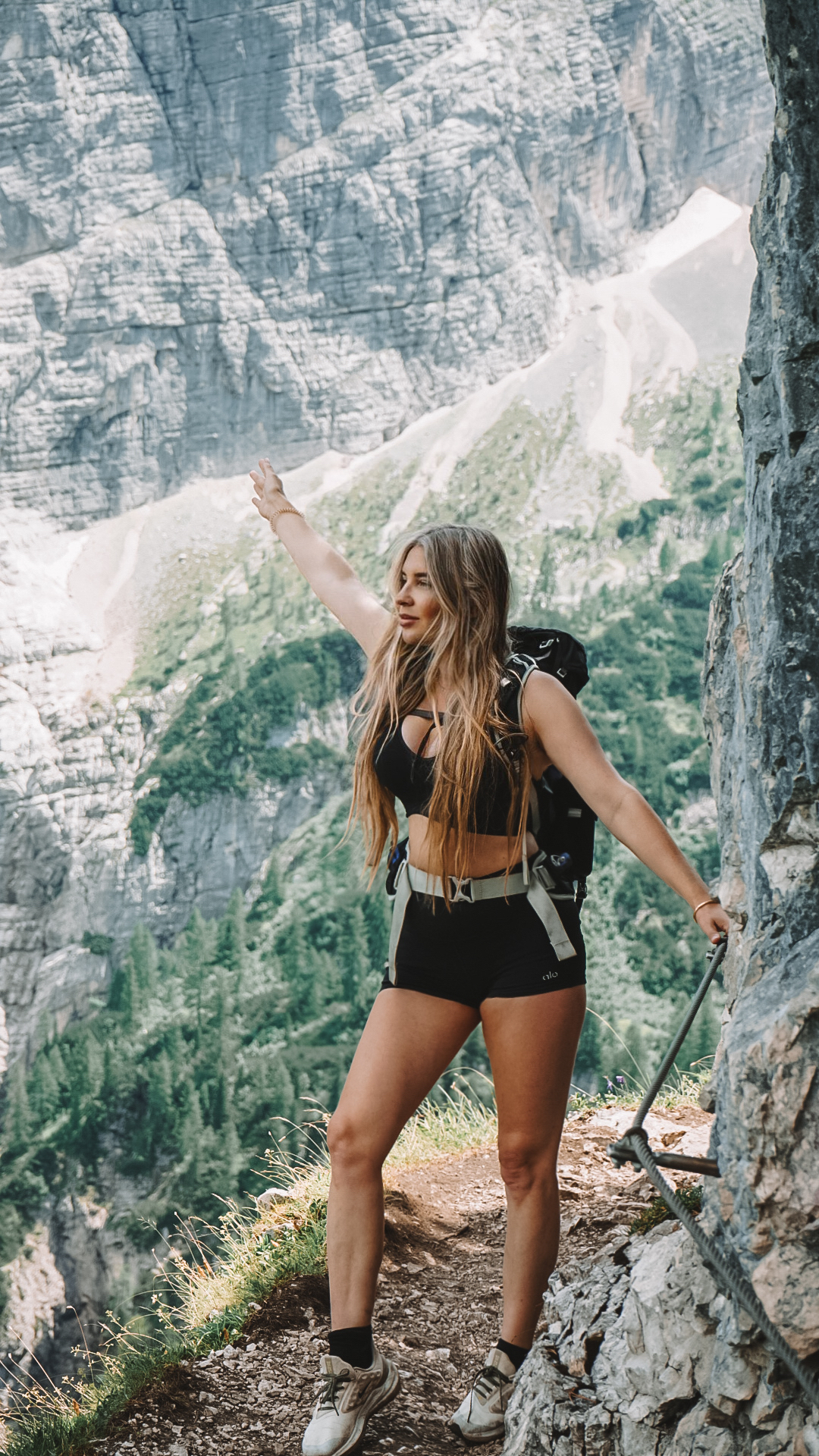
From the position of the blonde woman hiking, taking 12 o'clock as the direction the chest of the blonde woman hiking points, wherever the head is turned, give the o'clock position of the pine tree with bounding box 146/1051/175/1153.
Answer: The pine tree is roughly at 4 o'clock from the blonde woman hiking.

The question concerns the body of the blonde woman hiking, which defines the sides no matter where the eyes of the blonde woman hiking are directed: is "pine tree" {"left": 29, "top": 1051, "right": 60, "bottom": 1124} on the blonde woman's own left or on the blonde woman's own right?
on the blonde woman's own right

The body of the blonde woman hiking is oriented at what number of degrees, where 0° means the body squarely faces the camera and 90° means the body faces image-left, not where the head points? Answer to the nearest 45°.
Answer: approximately 45°

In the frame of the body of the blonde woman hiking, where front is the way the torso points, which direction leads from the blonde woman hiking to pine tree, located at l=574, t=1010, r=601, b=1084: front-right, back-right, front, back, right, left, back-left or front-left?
back-right

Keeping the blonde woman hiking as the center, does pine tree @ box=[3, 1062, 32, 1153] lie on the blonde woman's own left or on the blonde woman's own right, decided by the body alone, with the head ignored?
on the blonde woman's own right

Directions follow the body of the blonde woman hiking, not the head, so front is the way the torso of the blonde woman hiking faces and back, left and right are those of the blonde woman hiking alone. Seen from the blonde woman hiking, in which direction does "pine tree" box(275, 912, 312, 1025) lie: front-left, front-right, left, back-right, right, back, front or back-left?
back-right

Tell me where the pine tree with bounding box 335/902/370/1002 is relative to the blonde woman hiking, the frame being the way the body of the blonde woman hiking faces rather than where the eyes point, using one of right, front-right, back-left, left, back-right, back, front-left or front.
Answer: back-right

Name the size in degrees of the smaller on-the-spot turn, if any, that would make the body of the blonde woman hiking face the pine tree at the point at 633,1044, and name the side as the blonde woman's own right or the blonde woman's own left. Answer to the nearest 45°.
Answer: approximately 135° to the blonde woman's own right
